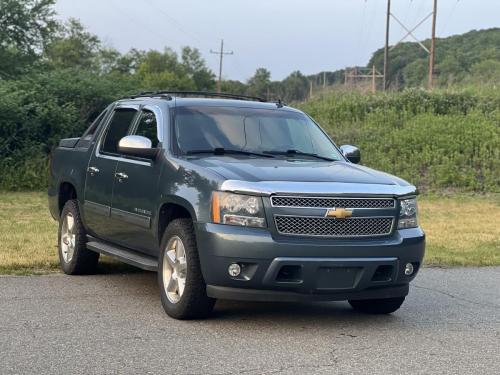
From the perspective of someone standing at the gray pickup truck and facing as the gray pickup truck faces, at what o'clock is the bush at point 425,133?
The bush is roughly at 8 o'clock from the gray pickup truck.

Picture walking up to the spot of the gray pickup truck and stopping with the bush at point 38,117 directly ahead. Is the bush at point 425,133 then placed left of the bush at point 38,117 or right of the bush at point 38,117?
right

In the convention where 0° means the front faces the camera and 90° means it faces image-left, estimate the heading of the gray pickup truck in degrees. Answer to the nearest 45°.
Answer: approximately 315°

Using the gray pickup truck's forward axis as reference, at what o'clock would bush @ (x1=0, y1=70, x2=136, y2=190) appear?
The bush is roughly at 7 o'clock from the gray pickup truck.

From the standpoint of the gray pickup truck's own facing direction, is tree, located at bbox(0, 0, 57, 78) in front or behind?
behind

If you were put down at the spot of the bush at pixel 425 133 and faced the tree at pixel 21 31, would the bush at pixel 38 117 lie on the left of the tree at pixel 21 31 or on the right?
left
